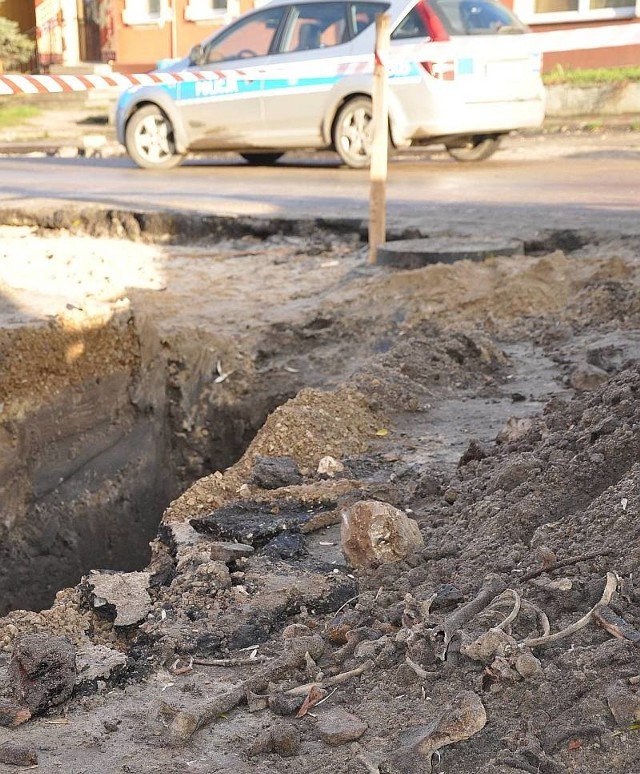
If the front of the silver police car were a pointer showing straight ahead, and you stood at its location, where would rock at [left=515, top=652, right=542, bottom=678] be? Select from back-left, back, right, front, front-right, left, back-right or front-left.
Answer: back-left

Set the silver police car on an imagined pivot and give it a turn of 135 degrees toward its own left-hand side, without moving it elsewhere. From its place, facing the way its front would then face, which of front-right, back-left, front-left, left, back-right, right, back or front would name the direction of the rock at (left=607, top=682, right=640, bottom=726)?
front

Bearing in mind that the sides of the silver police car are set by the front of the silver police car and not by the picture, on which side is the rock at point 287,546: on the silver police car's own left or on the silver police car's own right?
on the silver police car's own left

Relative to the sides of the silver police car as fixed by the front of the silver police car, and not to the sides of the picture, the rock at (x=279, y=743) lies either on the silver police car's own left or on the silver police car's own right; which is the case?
on the silver police car's own left

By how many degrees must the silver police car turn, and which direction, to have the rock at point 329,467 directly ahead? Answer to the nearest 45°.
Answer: approximately 135° to its left

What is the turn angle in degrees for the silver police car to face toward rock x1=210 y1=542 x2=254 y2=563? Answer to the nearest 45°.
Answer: approximately 135° to its left

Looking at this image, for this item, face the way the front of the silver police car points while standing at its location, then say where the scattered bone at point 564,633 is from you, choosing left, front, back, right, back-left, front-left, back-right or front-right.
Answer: back-left

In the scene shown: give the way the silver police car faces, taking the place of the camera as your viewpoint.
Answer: facing away from the viewer and to the left of the viewer

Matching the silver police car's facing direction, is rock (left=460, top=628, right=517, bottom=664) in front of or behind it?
behind

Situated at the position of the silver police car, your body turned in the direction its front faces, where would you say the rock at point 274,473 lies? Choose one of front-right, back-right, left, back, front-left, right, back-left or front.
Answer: back-left

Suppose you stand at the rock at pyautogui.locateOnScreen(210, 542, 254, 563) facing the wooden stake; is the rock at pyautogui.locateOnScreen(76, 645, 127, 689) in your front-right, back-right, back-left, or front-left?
back-left
